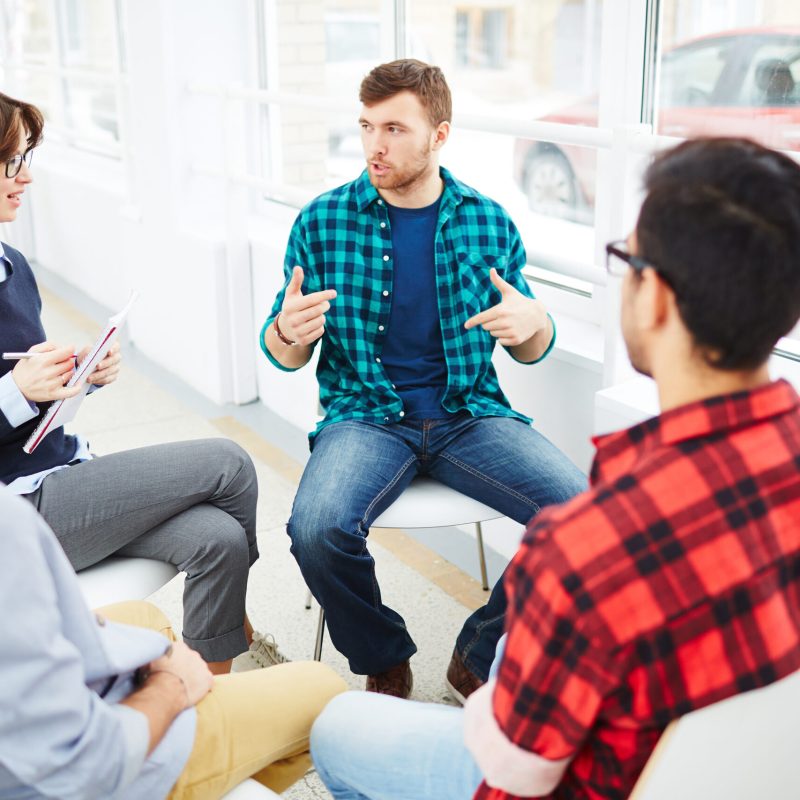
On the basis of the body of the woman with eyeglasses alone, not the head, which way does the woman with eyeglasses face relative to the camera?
to the viewer's right

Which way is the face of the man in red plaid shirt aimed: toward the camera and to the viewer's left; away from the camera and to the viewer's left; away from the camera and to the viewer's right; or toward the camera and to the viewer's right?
away from the camera and to the viewer's left

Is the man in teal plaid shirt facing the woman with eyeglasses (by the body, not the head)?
no

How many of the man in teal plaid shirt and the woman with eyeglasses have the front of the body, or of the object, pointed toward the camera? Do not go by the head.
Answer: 1

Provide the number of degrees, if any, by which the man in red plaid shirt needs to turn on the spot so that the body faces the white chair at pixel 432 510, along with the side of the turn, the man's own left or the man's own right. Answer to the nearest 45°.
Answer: approximately 45° to the man's own right

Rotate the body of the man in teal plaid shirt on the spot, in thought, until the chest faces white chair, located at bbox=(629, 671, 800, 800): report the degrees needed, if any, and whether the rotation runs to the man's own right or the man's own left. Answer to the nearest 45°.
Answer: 0° — they already face it

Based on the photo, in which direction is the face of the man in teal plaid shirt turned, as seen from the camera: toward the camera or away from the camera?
toward the camera

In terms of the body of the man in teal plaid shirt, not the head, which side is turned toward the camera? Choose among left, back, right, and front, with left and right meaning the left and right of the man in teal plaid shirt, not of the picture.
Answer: front

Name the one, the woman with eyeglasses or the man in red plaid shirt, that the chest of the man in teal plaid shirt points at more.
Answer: the man in red plaid shirt

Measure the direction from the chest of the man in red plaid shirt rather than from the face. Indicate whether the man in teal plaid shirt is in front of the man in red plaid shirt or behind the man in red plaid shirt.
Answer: in front

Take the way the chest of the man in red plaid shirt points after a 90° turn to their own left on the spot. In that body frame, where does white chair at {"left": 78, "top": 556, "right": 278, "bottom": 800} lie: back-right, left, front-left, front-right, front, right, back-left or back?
right

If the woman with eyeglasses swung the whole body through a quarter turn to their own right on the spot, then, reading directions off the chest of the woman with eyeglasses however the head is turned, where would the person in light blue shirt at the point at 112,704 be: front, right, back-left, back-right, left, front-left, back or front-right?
front

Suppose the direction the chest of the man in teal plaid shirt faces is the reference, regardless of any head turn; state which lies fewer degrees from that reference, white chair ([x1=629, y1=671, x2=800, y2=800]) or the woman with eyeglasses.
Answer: the white chair

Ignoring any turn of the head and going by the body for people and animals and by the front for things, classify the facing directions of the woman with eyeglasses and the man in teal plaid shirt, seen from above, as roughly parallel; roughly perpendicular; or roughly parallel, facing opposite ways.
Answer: roughly perpendicular

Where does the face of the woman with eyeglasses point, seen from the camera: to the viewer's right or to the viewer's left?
to the viewer's right

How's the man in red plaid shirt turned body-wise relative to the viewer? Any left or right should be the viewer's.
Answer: facing away from the viewer and to the left of the viewer
